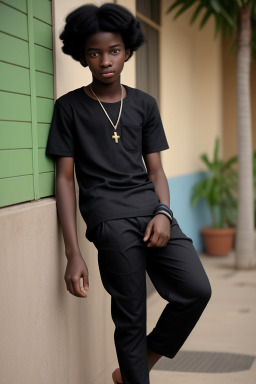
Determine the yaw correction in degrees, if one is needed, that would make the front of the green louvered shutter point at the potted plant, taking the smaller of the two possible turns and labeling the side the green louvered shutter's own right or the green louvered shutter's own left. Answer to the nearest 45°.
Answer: approximately 90° to the green louvered shutter's own left

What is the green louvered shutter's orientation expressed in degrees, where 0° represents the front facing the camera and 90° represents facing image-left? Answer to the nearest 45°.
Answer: approximately 315°
